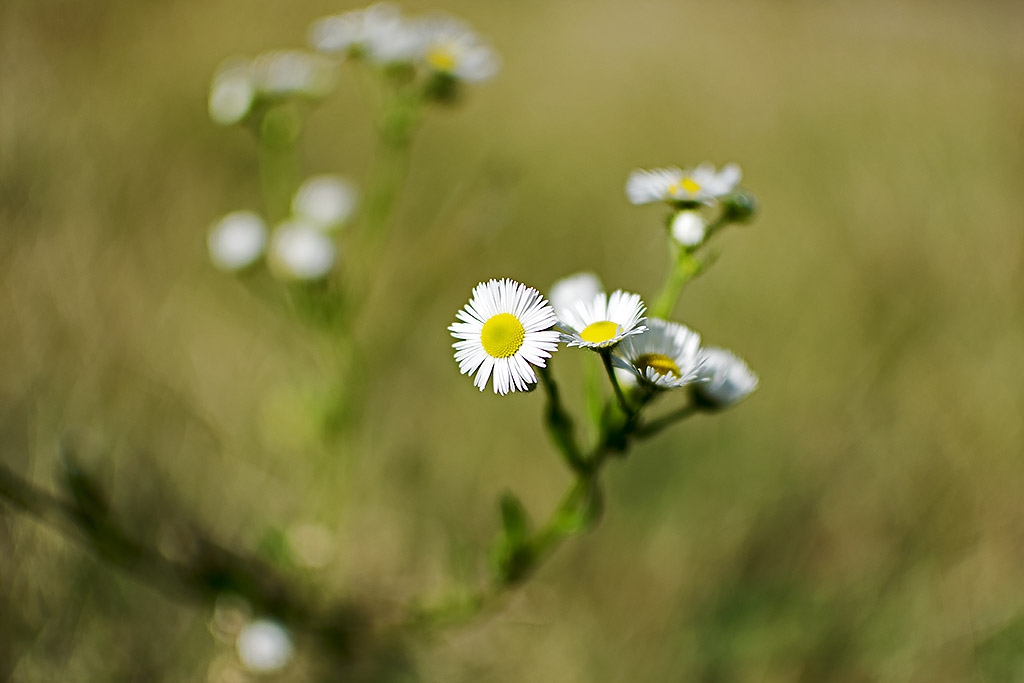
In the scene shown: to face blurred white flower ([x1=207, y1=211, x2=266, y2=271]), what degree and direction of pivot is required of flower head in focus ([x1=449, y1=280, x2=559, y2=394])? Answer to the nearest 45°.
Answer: approximately 135° to its right

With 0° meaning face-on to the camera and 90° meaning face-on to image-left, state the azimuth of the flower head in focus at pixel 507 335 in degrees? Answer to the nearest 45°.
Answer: approximately 0°
